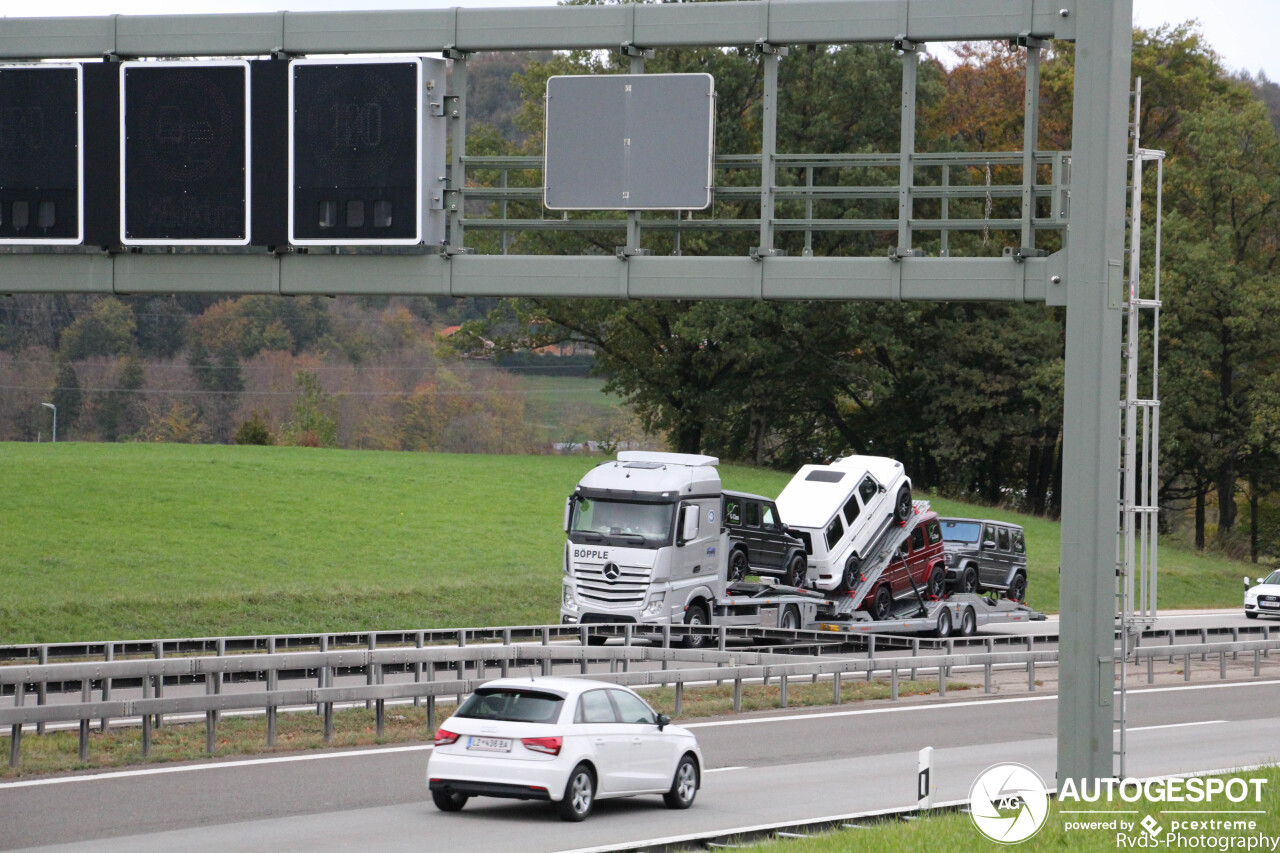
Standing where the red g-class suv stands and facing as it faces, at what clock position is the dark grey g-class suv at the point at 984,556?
The dark grey g-class suv is roughly at 5 o'clock from the red g-class suv.

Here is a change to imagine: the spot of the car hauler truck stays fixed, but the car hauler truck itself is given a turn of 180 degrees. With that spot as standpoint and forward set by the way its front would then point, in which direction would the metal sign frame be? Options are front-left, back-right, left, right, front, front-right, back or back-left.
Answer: back-right

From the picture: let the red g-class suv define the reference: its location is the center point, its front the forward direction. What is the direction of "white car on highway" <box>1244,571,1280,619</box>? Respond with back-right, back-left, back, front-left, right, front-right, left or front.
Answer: back

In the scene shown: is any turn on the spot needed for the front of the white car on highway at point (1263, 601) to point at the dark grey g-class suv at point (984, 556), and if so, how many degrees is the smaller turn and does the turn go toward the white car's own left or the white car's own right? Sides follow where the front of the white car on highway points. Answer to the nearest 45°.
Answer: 0° — it already faces it

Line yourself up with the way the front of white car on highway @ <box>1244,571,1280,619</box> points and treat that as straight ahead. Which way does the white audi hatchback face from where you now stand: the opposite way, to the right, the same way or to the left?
the opposite way

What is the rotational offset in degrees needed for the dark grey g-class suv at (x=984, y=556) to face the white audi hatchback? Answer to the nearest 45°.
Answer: approximately 45° to its left

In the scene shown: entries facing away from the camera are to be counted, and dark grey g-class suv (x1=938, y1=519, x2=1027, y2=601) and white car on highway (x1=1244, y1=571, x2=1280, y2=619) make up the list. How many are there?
0

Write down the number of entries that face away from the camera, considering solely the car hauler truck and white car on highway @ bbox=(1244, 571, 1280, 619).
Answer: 0

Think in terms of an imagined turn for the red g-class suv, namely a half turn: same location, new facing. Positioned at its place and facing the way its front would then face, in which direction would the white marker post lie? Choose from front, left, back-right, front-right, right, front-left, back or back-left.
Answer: back-right

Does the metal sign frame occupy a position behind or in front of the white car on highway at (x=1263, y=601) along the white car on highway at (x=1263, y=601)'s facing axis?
in front

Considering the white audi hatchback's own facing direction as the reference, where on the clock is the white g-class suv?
The white g-class suv is roughly at 11 o'clock from the white audi hatchback.

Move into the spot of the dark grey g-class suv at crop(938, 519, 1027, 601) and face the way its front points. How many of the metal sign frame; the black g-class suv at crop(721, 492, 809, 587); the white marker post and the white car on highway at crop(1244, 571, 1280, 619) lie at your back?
1

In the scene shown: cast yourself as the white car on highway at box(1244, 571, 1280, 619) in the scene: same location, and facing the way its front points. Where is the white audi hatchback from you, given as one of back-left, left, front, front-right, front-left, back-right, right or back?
front-left

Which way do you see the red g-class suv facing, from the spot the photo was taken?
facing the viewer and to the left of the viewer

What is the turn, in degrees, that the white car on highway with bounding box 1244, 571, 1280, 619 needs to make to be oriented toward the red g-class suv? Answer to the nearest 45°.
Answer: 0° — it already faces it

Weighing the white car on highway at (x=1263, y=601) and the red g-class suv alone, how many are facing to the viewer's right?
0

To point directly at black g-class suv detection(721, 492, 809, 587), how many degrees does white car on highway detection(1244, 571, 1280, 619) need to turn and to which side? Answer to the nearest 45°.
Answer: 0° — it already faces it

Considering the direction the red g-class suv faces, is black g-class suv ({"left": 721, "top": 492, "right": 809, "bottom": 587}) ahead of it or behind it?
ahead

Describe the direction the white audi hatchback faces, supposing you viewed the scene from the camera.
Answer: facing away from the viewer and to the right of the viewer
